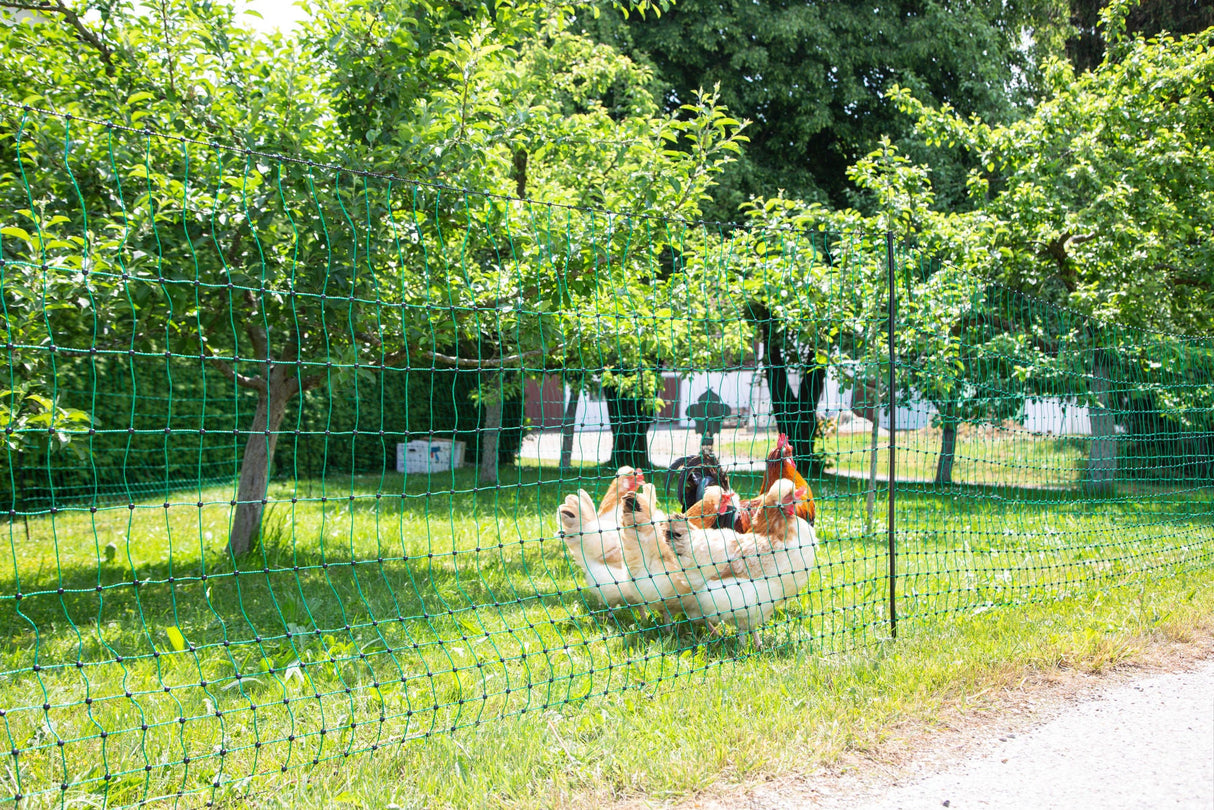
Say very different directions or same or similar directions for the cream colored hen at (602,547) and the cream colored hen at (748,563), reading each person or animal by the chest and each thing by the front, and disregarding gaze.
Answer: same or similar directions

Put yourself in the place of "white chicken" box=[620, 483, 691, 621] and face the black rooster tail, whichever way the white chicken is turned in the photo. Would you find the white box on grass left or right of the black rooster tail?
left

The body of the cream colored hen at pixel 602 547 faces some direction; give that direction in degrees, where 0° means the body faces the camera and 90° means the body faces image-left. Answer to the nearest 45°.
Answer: approximately 270°

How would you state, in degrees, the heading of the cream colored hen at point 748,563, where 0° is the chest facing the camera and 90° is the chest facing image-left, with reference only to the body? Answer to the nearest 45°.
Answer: approximately 270°

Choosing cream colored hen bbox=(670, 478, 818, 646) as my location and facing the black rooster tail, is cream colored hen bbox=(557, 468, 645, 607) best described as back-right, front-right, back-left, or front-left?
front-left
